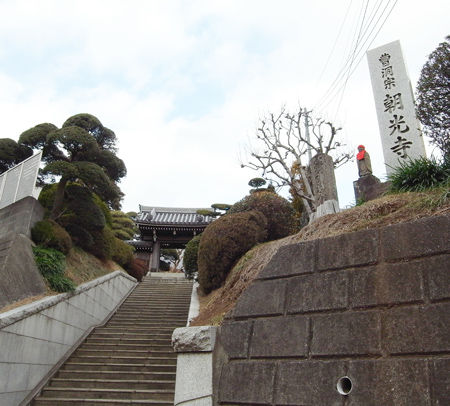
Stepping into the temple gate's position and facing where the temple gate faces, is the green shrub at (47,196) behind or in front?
in front

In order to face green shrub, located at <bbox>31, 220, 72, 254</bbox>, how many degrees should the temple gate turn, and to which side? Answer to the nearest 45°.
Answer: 0° — it already faces it

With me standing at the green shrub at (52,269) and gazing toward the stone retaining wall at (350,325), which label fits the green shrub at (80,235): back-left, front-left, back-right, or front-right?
back-left

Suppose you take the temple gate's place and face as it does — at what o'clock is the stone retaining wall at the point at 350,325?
The stone retaining wall is roughly at 12 o'clock from the temple gate.

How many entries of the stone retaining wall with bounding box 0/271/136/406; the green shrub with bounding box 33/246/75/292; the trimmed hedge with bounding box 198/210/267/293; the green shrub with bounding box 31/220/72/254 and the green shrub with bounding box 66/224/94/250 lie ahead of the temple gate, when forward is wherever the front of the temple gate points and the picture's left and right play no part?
5

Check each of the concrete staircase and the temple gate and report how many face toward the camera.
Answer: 2

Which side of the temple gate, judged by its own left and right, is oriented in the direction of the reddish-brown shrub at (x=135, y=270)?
front

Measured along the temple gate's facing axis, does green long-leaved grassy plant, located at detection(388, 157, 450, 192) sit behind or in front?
in front

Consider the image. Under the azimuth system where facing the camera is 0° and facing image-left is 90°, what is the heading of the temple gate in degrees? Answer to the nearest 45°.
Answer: approximately 0°

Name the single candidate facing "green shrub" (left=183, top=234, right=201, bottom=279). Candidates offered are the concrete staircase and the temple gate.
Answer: the temple gate
